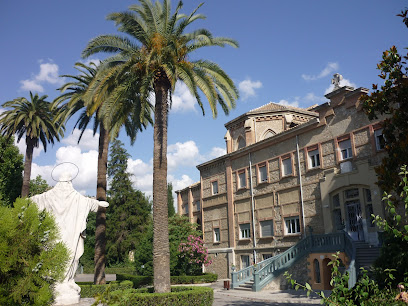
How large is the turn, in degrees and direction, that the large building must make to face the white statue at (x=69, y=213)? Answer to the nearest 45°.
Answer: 0° — it already faces it
